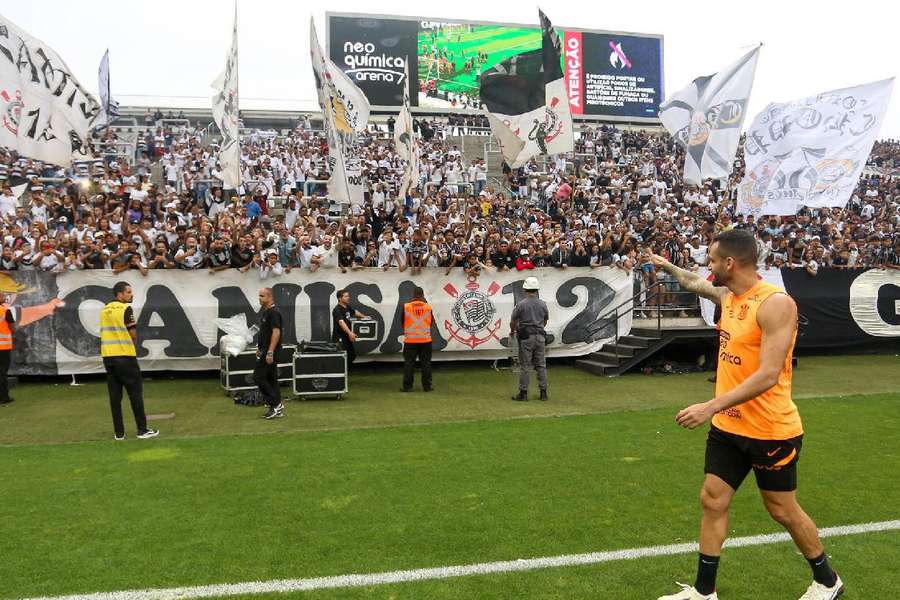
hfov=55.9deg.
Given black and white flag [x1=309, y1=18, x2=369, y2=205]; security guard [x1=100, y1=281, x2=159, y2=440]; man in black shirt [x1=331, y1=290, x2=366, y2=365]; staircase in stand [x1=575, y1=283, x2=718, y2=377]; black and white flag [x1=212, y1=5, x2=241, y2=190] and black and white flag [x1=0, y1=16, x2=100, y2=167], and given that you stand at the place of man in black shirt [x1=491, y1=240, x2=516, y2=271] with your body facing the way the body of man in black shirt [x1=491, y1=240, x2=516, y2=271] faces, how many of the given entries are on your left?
1

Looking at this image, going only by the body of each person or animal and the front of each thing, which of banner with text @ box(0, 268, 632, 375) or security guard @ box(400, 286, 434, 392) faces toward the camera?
the banner with text

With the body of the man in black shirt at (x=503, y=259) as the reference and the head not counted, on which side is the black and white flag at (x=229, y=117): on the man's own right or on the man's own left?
on the man's own right

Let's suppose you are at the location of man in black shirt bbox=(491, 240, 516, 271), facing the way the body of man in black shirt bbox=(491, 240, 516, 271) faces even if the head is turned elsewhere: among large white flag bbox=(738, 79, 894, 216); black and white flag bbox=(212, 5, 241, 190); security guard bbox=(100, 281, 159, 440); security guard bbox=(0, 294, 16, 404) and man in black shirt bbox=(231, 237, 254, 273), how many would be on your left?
1

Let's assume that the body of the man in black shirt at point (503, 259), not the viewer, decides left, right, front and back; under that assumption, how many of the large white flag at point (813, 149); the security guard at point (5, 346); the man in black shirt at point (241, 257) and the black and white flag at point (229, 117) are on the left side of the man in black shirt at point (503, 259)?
1

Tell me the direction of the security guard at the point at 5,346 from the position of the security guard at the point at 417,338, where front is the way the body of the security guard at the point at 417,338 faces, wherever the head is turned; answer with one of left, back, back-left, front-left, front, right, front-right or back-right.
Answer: left

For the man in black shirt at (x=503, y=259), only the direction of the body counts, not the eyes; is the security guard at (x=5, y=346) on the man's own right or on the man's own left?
on the man's own right

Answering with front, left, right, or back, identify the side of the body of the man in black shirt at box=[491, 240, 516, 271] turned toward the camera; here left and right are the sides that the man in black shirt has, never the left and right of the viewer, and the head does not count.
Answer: front

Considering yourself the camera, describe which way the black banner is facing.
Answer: facing the viewer

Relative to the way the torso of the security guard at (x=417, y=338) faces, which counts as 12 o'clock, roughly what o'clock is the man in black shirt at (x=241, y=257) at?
The man in black shirt is roughly at 10 o'clock from the security guard.

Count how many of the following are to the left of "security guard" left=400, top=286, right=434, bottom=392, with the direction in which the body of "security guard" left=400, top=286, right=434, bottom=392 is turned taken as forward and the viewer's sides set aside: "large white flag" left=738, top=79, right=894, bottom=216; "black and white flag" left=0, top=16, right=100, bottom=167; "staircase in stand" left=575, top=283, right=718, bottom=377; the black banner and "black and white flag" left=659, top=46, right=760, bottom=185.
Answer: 1

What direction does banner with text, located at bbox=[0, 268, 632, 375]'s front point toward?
toward the camera

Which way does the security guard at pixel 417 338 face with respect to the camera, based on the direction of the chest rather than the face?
away from the camera

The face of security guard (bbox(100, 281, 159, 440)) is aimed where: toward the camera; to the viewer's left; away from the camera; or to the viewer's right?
to the viewer's right

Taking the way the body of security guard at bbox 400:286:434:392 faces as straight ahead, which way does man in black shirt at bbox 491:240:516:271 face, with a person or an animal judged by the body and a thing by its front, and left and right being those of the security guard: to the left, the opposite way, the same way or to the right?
the opposite way

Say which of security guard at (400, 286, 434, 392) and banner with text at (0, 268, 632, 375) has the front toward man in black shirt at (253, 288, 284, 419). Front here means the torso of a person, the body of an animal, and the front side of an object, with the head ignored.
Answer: the banner with text
